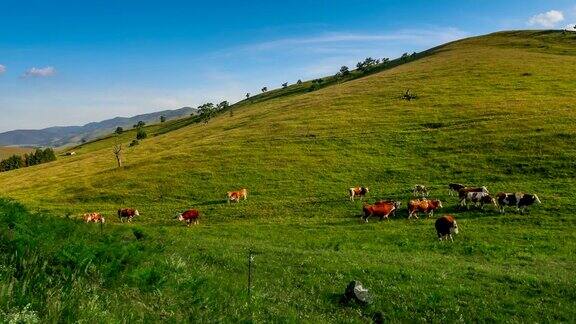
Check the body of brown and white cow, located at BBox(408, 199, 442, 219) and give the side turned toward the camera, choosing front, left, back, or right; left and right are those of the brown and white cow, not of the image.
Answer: right

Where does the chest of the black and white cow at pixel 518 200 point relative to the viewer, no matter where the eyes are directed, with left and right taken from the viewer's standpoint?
facing to the right of the viewer
